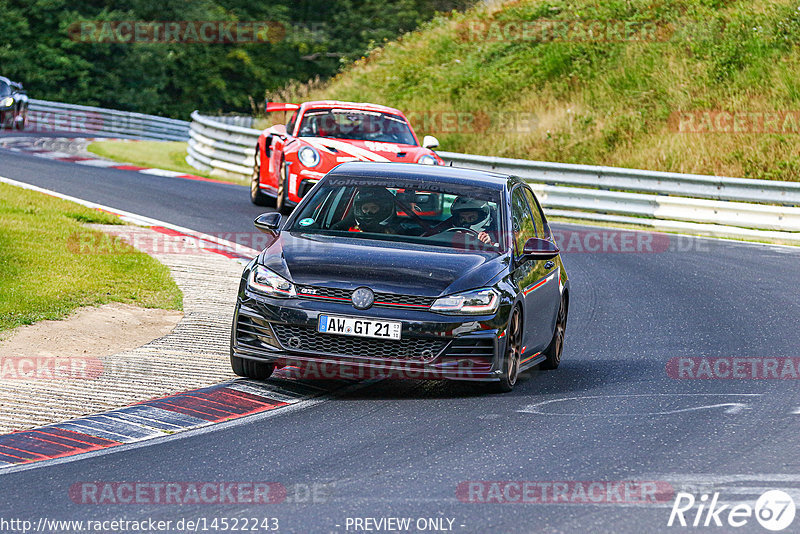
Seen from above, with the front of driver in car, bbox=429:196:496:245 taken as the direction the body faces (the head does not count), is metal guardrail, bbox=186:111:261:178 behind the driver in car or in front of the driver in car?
behind

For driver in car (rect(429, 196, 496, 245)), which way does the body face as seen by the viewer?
toward the camera

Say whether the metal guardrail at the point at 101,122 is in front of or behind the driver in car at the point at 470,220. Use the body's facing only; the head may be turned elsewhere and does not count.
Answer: behind

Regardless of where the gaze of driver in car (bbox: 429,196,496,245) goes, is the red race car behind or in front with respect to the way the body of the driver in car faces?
behind

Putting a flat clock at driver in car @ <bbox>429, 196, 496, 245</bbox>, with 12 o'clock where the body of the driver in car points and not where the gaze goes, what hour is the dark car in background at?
The dark car in background is roughly at 5 o'clock from the driver in car.

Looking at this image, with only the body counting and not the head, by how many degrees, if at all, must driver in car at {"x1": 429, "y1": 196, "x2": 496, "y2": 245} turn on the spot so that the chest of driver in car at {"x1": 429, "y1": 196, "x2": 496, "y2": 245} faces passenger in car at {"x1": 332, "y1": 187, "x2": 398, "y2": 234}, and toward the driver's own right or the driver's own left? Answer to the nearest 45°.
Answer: approximately 90° to the driver's own right
